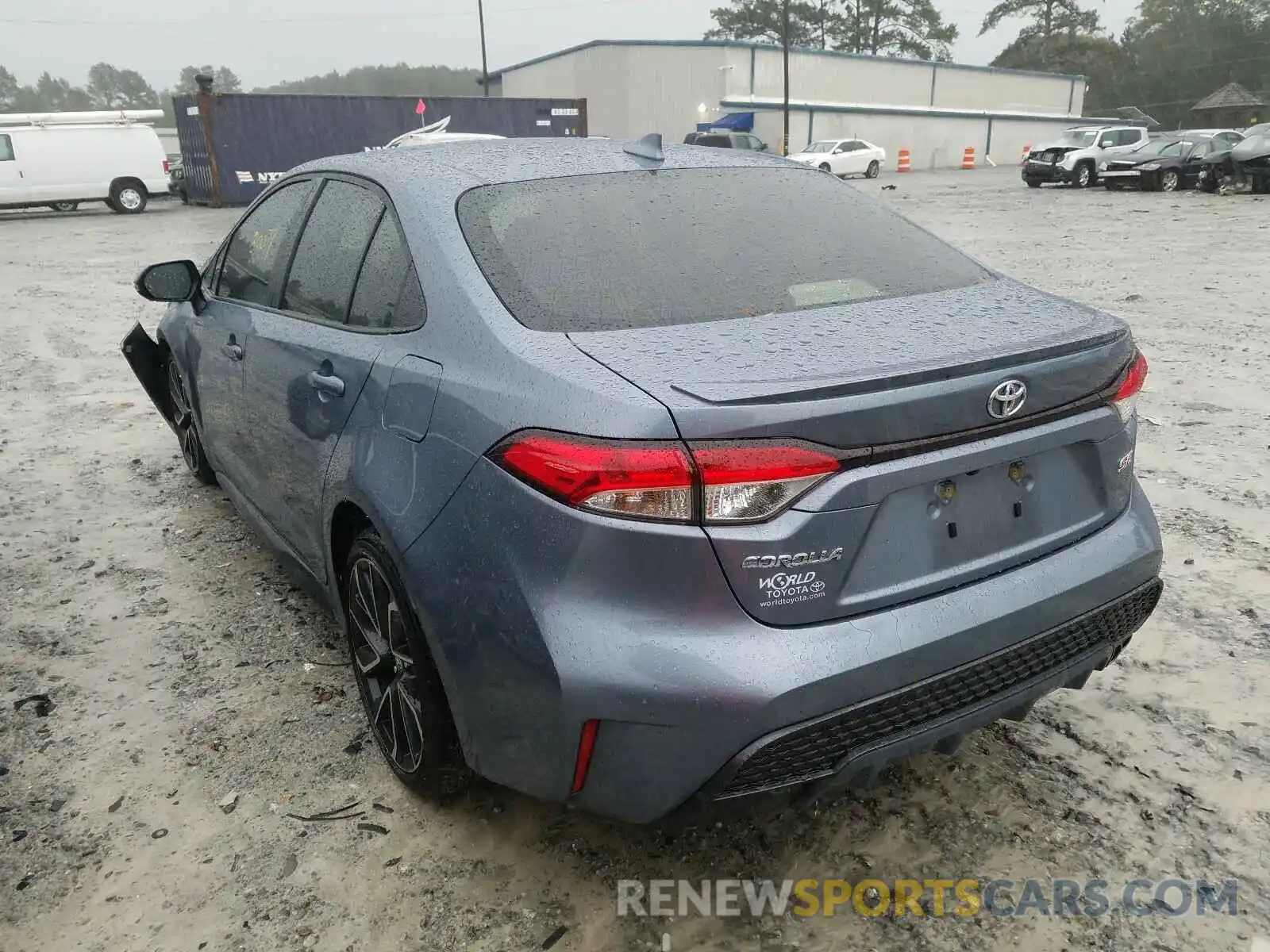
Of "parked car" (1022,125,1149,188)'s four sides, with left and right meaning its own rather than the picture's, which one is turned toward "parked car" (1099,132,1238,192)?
left

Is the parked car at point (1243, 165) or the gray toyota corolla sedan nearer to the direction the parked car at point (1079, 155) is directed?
the gray toyota corolla sedan

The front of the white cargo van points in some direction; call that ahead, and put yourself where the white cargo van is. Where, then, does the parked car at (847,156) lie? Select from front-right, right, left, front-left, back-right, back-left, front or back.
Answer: back

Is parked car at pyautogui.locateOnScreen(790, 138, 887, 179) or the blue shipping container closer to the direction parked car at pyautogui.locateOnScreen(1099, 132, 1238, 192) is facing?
the blue shipping container

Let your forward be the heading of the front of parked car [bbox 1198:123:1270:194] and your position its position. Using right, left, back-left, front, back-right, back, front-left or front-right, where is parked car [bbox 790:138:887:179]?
right

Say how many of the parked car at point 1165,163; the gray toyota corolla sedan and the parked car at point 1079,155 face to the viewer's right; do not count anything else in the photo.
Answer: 0

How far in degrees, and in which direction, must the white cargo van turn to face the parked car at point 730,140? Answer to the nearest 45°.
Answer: approximately 180°

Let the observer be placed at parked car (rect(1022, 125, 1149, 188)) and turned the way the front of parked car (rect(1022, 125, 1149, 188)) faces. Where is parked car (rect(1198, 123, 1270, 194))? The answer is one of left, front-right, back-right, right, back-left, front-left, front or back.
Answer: left

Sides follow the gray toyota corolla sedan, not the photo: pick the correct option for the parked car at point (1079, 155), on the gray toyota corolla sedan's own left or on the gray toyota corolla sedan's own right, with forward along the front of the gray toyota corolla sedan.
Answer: on the gray toyota corolla sedan's own right

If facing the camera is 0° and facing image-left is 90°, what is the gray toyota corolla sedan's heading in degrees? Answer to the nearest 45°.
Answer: approximately 135°

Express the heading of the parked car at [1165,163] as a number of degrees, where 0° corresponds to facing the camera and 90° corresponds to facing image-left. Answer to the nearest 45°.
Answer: approximately 45°

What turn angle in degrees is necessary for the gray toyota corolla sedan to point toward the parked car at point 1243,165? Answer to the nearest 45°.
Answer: approximately 90° to its right

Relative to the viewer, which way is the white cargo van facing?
to the viewer's left

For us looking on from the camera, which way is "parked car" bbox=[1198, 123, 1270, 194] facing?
facing the viewer and to the left of the viewer

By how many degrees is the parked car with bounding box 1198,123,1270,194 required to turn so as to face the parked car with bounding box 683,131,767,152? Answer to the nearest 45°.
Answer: approximately 45° to its right

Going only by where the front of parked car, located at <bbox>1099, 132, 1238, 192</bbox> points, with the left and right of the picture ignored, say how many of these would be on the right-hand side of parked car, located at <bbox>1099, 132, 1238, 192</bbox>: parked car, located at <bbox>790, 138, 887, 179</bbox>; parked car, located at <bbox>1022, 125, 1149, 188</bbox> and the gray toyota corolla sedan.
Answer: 2

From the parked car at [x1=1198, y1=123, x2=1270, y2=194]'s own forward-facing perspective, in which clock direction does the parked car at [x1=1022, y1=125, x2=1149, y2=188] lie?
the parked car at [x1=1022, y1=125, x2=1149, y2=188] is roughly at 3 o'clock from the parked car at [x1=1198, y1=123, x2=1270, y2=194].

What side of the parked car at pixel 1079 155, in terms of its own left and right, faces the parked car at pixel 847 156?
right

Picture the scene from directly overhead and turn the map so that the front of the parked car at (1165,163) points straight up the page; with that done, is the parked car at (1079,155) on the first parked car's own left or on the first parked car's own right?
on the first parked car's own right
